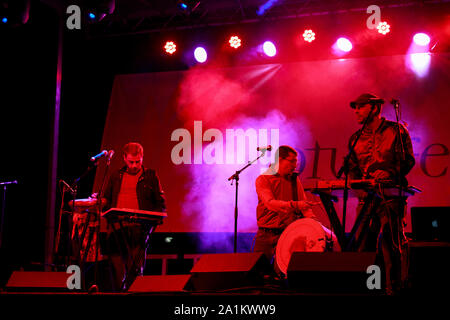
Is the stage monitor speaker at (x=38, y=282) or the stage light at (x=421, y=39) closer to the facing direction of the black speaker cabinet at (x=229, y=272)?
the stage light

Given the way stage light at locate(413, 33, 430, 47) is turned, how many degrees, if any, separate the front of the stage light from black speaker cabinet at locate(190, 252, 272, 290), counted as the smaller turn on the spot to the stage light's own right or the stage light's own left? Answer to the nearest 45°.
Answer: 0° — it already faces it

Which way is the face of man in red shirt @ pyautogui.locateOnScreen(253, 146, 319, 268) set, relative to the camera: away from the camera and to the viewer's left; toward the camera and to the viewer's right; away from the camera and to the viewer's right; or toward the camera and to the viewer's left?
toward the camera and to the viewer's right

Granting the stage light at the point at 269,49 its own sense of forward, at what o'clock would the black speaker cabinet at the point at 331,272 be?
The black speaker cabinet is roughly at 12 o'clock from the stage light.

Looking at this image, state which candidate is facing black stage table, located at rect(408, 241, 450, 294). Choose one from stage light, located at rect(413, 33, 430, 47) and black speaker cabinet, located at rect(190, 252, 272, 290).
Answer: the stage light

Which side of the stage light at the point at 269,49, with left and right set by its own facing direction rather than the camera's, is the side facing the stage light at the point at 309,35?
left

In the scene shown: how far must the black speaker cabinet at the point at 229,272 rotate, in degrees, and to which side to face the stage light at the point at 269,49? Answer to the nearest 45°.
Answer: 0° — it already faces it

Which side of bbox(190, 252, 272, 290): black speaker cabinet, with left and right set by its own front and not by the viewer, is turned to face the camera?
back

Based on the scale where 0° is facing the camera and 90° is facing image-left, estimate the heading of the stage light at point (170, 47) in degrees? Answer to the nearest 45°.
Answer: approximately 0°
